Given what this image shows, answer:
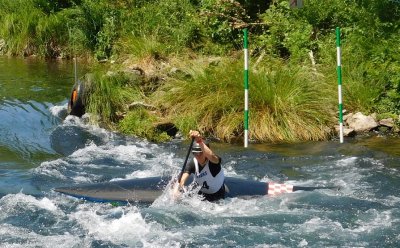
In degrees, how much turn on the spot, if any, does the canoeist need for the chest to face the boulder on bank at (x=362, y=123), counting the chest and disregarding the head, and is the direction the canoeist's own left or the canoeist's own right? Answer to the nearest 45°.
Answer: approximately 180°

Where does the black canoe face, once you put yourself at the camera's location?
facing to the left of the viewer

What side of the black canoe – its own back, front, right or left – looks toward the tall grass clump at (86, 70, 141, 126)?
right

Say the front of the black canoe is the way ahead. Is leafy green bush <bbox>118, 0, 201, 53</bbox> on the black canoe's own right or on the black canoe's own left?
on the black canoe's own right

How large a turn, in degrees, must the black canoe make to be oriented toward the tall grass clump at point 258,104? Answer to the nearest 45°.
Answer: approximately 135° to its right

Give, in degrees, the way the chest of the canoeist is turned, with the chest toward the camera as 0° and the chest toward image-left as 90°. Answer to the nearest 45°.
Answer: approximately 45°

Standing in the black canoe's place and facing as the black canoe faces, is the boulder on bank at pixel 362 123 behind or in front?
behind

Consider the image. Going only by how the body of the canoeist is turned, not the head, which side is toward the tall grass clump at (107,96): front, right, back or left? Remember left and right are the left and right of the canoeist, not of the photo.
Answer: right
